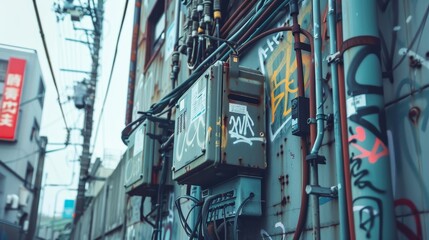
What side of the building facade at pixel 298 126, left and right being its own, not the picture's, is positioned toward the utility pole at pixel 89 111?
right

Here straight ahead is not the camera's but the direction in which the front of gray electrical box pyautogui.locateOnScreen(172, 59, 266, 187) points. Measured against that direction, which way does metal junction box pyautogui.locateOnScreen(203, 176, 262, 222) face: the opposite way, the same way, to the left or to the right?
the same way

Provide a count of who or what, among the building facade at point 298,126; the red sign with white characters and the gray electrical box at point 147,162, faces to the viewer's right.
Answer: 0

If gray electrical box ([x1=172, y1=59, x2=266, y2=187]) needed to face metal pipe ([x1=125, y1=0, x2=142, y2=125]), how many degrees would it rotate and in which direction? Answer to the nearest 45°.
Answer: approximately 135° to its right

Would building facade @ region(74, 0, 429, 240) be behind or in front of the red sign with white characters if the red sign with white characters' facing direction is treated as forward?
in front

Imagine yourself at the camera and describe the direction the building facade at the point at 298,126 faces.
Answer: facing the viewer and to the left of the viewer

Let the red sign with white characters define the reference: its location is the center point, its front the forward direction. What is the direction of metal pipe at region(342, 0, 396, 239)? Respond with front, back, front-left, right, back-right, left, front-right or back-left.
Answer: front

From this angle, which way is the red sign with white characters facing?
toward the camera

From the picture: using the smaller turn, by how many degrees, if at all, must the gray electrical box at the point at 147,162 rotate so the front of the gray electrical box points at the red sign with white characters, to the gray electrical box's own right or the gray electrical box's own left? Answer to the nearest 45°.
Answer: approximately 135° to the gray electrical box's own right

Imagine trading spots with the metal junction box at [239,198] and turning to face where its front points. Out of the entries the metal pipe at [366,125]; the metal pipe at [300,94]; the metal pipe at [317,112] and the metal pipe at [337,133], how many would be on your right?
0

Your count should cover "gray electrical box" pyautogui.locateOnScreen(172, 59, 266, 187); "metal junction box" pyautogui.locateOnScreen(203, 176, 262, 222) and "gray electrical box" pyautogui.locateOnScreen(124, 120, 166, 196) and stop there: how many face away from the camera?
0

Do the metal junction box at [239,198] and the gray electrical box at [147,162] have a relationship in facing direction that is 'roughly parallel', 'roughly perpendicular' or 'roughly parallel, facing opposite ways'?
roughly parallel

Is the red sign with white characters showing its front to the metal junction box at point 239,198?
yes

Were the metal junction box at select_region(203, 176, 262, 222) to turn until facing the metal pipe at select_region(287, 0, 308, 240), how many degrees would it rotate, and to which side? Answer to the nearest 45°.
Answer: approximately 90° to its left

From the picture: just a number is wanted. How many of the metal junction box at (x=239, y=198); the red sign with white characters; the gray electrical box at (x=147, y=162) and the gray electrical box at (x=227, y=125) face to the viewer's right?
0

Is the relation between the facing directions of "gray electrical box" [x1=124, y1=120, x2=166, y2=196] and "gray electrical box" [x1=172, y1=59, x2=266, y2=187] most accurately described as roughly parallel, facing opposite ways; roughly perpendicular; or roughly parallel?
roughly parallel

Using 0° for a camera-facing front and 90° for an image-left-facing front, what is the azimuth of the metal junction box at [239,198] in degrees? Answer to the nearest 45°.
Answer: approximately 45°

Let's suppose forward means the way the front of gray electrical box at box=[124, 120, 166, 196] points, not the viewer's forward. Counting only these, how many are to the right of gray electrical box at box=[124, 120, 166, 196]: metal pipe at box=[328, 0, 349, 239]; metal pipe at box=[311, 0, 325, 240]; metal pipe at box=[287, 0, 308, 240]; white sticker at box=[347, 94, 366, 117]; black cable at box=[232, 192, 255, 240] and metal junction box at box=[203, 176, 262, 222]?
0

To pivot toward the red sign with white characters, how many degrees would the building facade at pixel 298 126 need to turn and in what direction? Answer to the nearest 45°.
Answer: approximately 90° to its right

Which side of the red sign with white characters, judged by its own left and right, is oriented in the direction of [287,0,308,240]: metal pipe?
front
